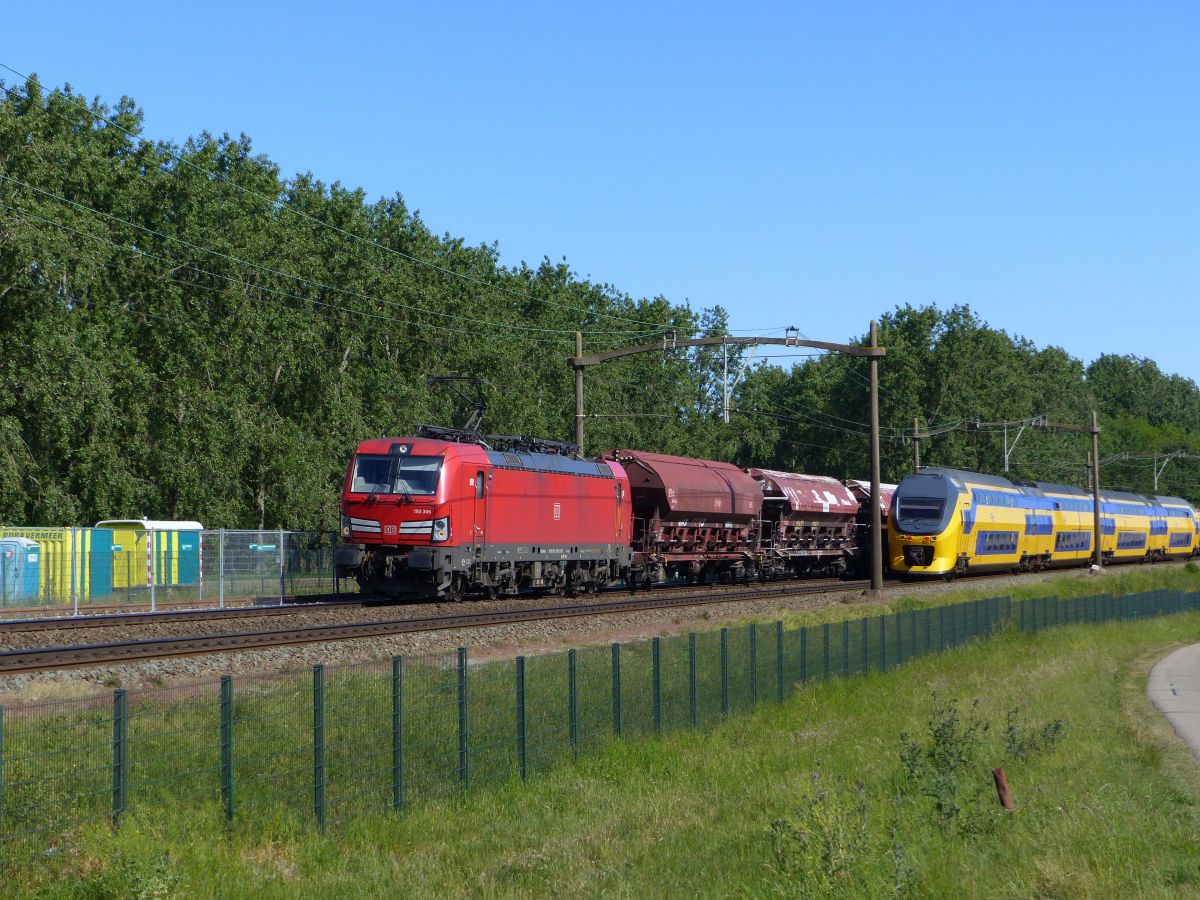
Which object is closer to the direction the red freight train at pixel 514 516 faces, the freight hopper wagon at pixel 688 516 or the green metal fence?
the green metal fence

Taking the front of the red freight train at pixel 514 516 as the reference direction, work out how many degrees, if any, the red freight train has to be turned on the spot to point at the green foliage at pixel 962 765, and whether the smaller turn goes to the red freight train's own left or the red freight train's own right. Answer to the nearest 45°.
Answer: approximately 45° to the red freight train's own left

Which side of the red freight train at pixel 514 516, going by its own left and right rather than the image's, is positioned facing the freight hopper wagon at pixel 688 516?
back

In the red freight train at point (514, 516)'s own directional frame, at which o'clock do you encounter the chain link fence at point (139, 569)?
The chain link fence is roughly at 2 o'clock from the red freight train.

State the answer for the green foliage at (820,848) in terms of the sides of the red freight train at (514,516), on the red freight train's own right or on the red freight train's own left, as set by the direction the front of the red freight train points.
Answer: on the red freight train's own left

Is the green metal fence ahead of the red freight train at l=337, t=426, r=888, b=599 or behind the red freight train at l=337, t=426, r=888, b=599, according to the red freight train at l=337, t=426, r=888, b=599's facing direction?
ahead

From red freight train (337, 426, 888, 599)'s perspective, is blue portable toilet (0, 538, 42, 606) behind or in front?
in front

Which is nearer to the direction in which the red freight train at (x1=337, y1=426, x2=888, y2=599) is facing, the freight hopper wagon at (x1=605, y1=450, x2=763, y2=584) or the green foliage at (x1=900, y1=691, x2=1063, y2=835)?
the green foliage

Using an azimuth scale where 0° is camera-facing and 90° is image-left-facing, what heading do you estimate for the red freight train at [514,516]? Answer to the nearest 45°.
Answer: approximately 45°
